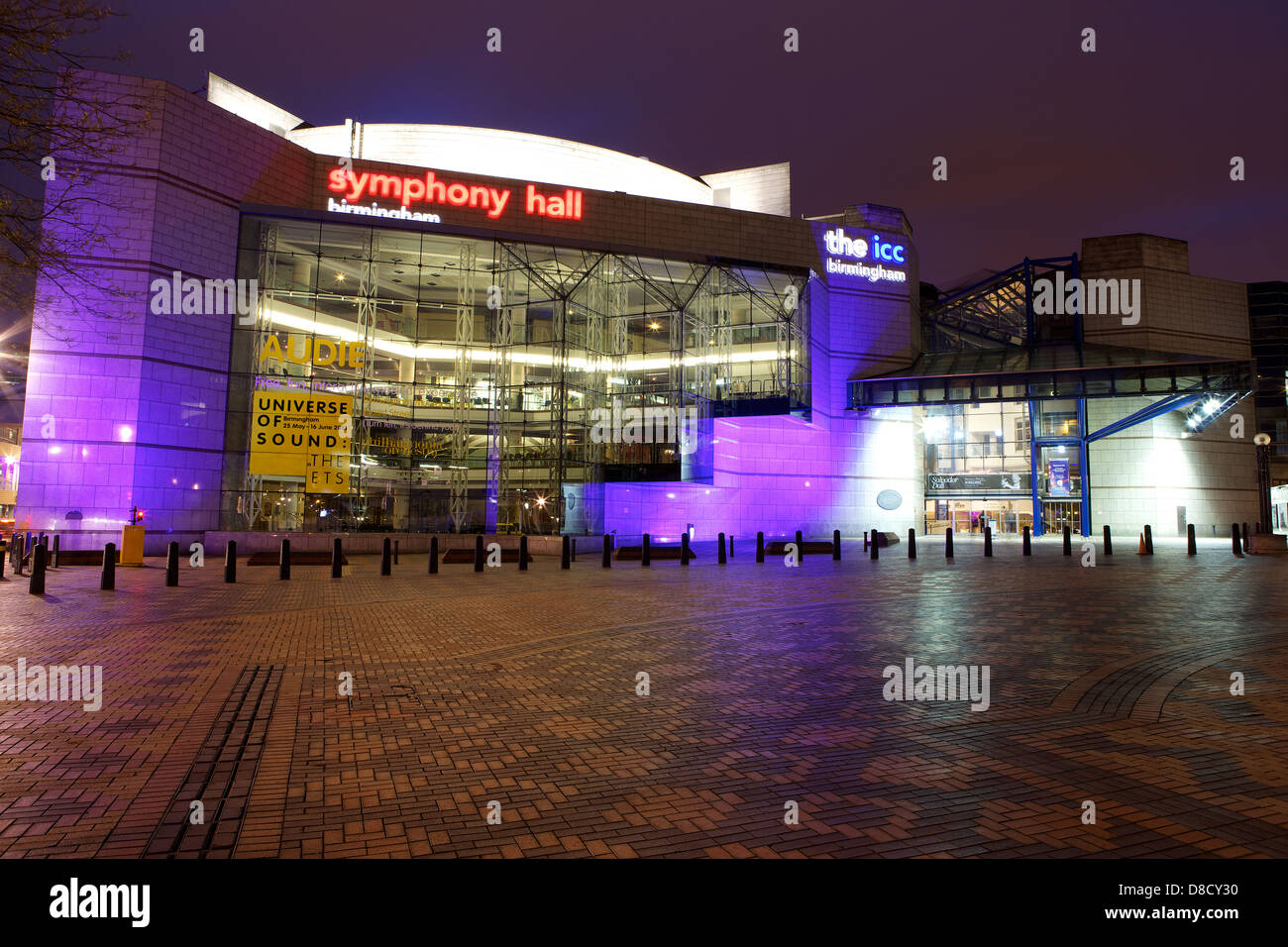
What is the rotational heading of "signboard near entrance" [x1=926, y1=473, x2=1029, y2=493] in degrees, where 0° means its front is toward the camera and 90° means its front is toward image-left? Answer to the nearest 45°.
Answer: approximately 0°

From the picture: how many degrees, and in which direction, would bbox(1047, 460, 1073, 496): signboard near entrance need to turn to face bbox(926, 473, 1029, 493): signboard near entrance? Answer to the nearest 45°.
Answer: approximately 90° to its right

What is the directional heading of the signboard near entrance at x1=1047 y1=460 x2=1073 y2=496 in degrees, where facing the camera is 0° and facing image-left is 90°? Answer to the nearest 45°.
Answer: approximately 0°

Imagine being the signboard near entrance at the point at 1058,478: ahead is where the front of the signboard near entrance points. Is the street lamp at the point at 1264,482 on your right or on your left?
on your left

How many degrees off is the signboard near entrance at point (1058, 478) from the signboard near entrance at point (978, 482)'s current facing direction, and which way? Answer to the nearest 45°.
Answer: approximately 90° to its left

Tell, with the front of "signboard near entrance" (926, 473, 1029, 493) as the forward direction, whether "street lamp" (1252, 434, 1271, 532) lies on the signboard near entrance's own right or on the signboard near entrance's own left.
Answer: on the signboard near entrance's own left

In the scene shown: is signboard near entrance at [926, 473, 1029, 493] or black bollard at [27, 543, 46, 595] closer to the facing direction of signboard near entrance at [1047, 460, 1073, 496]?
the black bollard

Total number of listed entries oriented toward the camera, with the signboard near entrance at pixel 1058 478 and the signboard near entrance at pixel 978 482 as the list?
2
